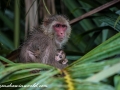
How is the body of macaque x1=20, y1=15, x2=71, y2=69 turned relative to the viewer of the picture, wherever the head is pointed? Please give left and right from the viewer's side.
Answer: facing the viewer and to the right of the viewer
